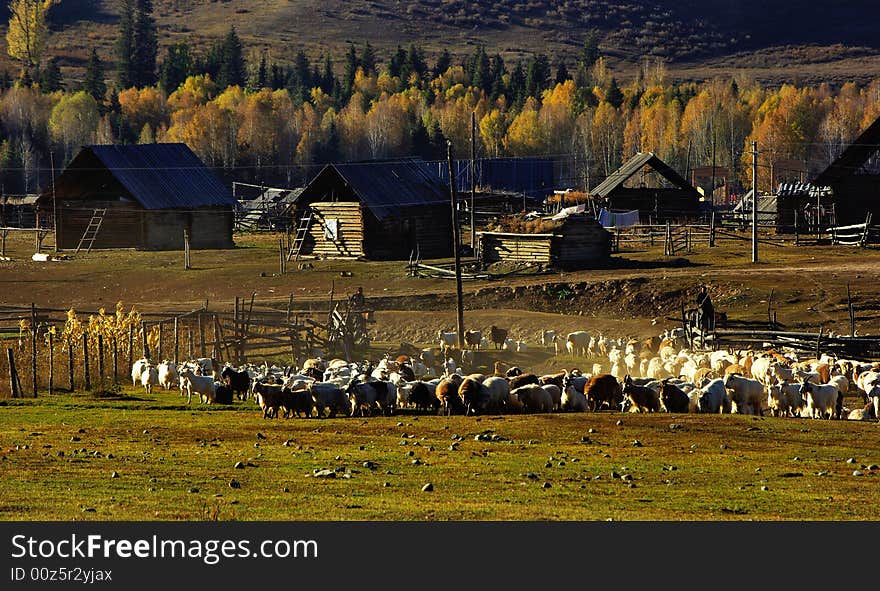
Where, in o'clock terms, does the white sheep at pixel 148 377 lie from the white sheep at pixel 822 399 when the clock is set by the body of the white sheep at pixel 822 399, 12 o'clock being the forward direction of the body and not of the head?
the white sheep at pixel 148 377 is roughly at 12 o'clock from the white sheep at pixel 822 399.

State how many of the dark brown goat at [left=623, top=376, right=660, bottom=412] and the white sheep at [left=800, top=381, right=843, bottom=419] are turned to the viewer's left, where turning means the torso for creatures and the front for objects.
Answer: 2

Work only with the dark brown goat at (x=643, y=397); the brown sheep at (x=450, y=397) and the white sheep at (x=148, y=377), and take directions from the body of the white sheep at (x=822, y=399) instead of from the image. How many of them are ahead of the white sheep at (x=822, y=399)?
3

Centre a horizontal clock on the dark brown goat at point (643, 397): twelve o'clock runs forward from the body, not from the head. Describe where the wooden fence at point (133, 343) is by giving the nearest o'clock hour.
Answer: The wooden fence is roughly at 1 o'clock from the dark brown goat.

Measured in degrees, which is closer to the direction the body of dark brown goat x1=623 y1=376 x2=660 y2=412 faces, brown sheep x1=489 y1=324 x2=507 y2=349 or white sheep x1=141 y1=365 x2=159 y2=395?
the white sheep

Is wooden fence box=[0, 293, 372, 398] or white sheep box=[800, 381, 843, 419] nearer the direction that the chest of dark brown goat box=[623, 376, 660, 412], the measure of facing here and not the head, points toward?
the wooden fence

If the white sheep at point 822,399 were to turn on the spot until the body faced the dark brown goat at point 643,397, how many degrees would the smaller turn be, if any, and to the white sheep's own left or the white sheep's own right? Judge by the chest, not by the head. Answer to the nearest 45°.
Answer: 0° — it already faces it

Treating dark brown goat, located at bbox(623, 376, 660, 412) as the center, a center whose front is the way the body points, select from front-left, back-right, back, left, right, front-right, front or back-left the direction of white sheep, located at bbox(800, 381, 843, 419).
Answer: back

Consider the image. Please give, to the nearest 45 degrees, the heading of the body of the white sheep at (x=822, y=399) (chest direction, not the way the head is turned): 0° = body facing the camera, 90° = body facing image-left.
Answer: approximately 90°

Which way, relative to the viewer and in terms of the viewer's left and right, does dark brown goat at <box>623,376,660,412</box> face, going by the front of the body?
facing to the left of the viewer

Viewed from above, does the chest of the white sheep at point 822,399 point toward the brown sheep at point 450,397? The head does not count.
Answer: yes
